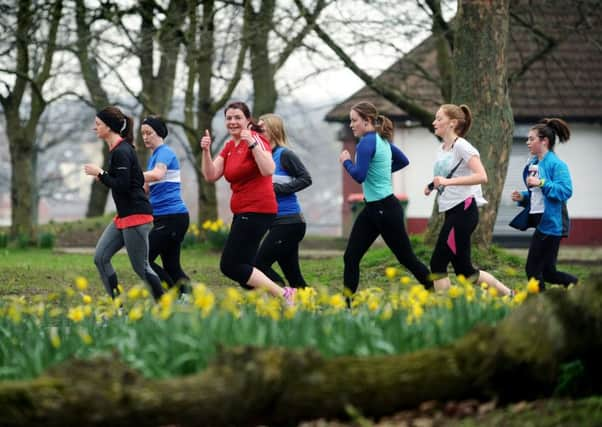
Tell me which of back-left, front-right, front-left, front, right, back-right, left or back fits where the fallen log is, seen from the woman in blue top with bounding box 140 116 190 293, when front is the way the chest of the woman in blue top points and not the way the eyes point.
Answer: left

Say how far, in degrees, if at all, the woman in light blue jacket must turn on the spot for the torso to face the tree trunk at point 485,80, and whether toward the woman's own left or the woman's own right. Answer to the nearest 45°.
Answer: approximately 90° to the woman's own right

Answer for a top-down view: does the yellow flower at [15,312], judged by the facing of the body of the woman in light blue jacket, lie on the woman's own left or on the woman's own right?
on the woman's own left

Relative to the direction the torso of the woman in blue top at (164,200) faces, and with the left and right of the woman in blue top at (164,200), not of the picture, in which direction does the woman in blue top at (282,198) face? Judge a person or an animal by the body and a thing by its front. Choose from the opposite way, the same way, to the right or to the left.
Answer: the same way

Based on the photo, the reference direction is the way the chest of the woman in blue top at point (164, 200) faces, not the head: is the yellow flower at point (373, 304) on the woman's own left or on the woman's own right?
on the woman's own left

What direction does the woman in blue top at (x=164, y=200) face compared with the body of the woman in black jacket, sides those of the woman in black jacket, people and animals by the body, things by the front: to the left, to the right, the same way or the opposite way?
the same way

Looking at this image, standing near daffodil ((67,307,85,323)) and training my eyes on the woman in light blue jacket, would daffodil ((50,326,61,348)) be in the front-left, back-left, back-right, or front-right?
back-right

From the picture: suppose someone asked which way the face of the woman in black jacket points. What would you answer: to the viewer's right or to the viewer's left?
to the viewer's left

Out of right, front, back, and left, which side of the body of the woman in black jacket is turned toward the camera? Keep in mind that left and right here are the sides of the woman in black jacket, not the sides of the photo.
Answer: left

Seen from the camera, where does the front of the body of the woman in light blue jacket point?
to the viewer's left

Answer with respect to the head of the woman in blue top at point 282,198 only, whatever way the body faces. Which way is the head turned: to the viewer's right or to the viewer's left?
to the viewer's left

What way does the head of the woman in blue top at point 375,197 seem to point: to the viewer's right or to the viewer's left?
to the viewer's left

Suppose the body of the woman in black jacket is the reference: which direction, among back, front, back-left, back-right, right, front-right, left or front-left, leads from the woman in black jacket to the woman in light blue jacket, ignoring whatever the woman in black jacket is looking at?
back

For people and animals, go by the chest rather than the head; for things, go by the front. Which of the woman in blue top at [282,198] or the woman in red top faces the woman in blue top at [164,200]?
the woman in blue top at [282,198]

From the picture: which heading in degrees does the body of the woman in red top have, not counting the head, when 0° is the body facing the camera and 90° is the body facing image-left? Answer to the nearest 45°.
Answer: approximately 45°

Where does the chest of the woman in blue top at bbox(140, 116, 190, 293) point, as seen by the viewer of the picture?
to the viewer's left

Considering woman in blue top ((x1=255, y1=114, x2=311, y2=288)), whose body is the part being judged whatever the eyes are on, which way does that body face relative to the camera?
to the viewer's left

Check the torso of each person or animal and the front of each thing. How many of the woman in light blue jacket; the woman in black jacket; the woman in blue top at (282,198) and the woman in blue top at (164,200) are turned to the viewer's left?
4

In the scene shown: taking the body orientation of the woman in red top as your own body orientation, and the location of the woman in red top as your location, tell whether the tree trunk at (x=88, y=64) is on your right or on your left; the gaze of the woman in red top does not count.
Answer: on your right

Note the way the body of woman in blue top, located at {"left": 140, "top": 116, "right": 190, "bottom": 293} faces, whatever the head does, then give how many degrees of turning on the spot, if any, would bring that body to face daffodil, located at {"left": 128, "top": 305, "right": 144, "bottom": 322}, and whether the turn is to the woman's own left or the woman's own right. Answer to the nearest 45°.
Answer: approximately 90° to the woman's own left
